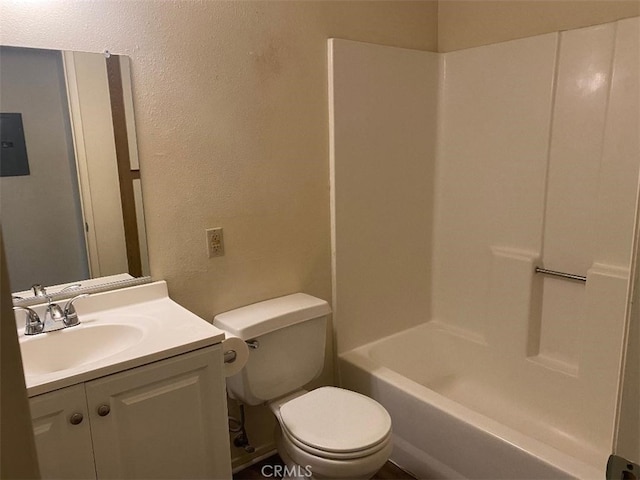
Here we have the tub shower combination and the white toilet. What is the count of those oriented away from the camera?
0

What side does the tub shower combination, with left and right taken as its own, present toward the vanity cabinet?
front

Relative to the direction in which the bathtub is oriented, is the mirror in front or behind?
in front

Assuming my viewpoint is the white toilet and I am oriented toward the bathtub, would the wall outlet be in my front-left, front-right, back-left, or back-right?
back-left

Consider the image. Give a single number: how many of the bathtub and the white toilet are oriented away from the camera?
0

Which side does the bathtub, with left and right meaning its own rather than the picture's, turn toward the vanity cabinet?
front

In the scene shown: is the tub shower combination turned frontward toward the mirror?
yes

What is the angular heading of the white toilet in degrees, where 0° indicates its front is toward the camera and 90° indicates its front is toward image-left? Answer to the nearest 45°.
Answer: approximately 315°

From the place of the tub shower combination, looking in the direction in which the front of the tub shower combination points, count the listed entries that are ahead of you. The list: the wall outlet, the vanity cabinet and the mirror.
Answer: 3
